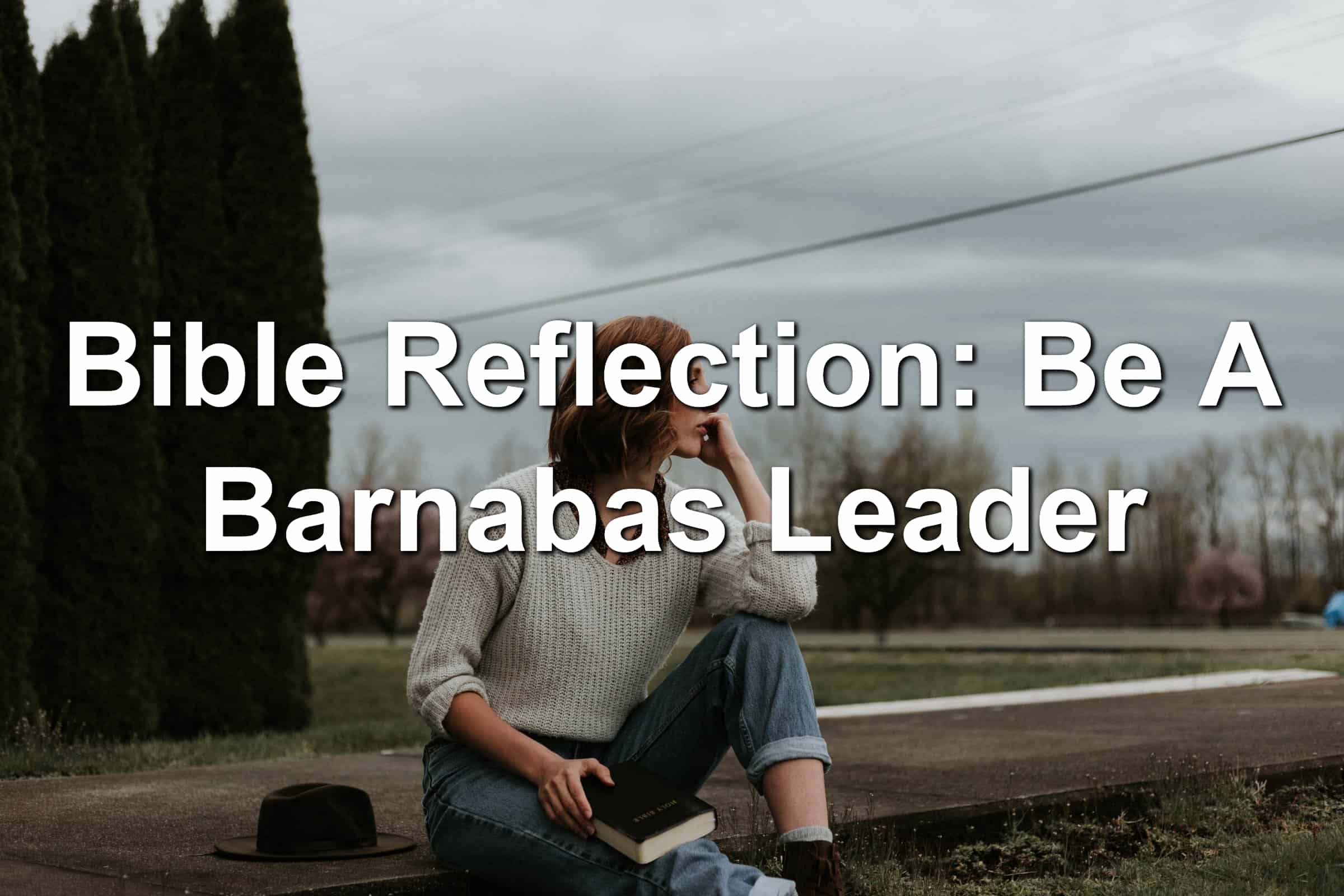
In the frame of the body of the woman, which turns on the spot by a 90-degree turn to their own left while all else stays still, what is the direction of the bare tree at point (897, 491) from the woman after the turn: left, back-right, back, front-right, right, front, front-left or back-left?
front-left

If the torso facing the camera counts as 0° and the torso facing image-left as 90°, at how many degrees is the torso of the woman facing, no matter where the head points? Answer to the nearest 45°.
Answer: approximately 315°

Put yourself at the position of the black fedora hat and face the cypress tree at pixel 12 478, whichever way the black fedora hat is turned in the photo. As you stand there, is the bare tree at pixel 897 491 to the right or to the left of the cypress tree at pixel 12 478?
right

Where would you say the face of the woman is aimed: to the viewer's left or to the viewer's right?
to the viewer's right

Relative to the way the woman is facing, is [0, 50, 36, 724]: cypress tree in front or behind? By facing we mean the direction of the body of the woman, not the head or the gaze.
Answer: behind

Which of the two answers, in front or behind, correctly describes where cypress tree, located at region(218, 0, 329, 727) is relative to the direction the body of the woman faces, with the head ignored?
behind
